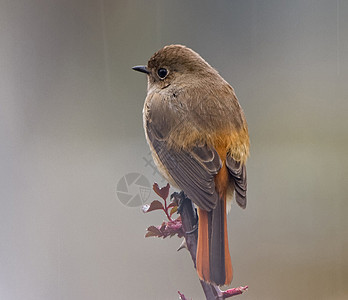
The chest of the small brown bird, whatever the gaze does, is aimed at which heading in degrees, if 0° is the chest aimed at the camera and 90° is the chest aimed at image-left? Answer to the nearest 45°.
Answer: approximately 135°
